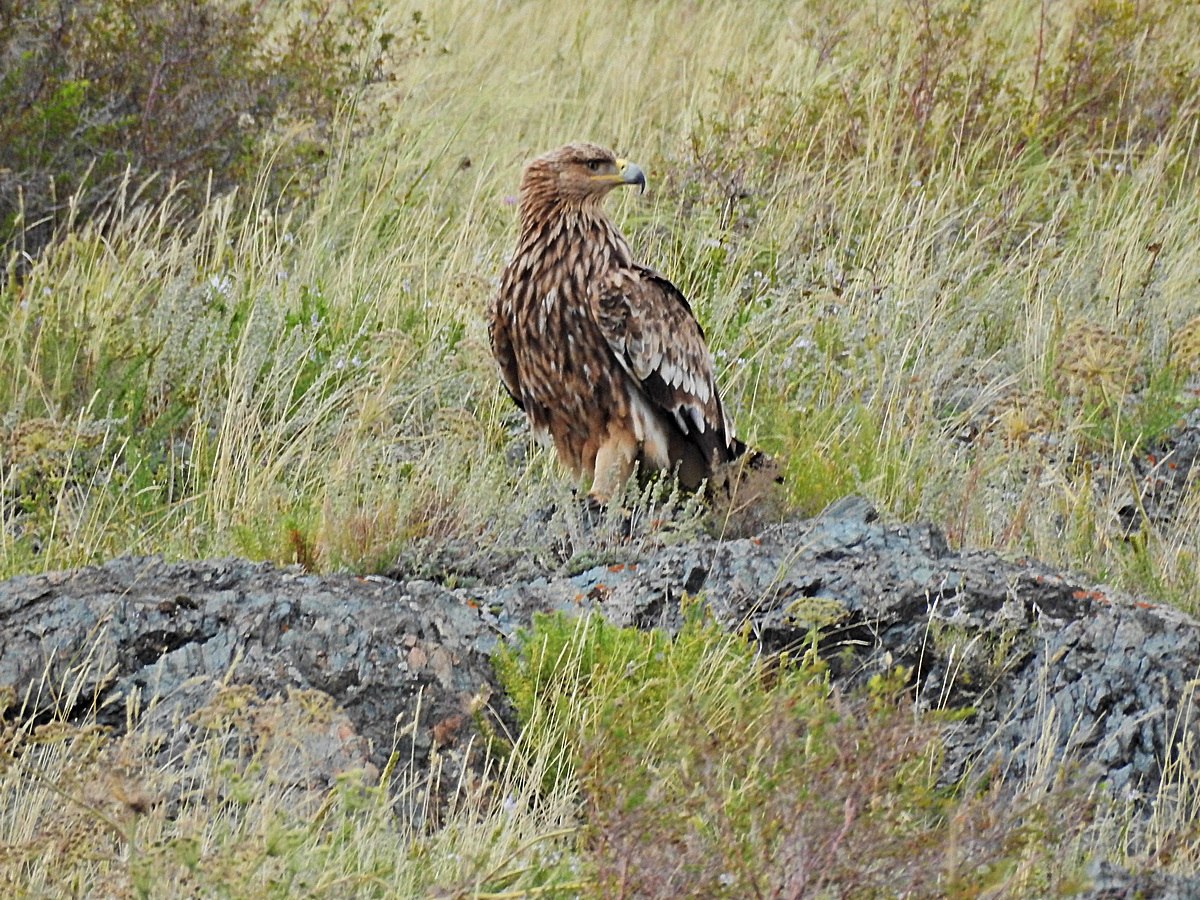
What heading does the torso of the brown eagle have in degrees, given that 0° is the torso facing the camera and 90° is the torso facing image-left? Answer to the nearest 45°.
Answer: approximately 45°

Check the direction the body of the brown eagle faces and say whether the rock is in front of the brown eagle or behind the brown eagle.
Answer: in front
